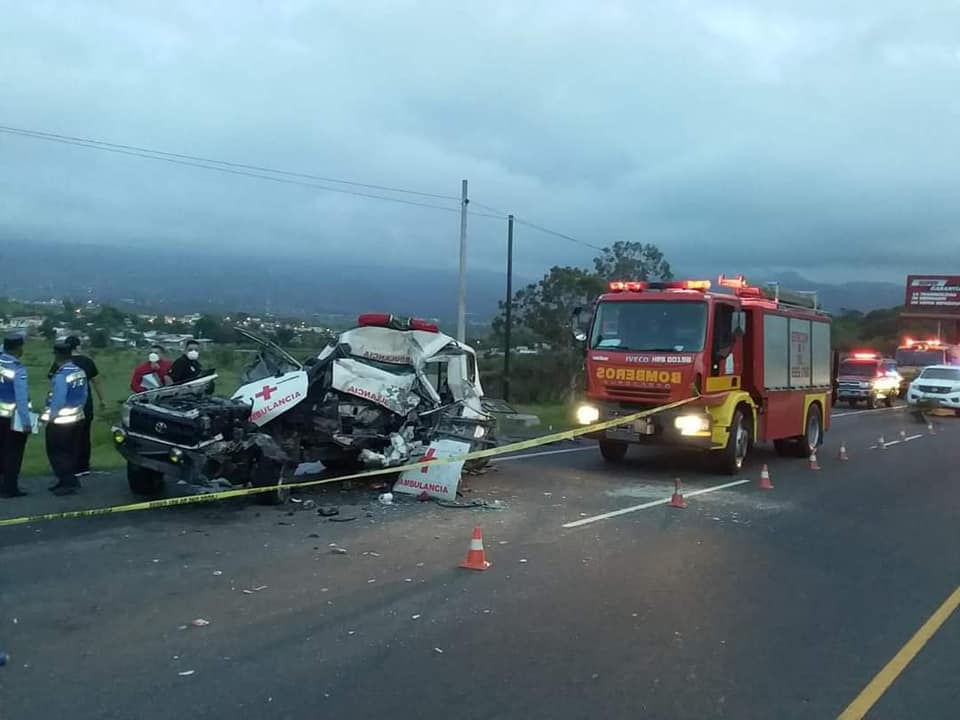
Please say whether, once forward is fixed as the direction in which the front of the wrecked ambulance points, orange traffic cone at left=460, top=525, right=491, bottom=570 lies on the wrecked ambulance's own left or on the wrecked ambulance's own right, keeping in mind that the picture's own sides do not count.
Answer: on the wrecked ambulance's own left

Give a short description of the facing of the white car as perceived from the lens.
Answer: facing the viewer and to the left of the viewer

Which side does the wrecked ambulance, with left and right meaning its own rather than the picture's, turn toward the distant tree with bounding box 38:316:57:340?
right

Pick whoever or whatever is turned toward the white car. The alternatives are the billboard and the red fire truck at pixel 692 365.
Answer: the billboard

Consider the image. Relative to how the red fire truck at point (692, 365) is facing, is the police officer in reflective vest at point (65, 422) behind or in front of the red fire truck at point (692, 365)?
in front

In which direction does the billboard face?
toward the camera

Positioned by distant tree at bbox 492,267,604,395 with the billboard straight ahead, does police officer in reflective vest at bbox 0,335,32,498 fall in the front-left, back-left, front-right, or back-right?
back-right

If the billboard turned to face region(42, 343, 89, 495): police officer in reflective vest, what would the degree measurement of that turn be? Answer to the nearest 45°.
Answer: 0° — it already faces them

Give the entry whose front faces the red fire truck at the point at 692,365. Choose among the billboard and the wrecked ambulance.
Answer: the billboard

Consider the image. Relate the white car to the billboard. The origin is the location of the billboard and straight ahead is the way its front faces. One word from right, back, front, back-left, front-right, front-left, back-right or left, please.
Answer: front

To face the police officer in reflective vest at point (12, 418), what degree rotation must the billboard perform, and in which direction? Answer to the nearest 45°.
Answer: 0° — it already faces them

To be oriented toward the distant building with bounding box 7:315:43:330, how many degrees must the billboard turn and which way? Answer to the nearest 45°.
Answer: approximately 135° to its right
